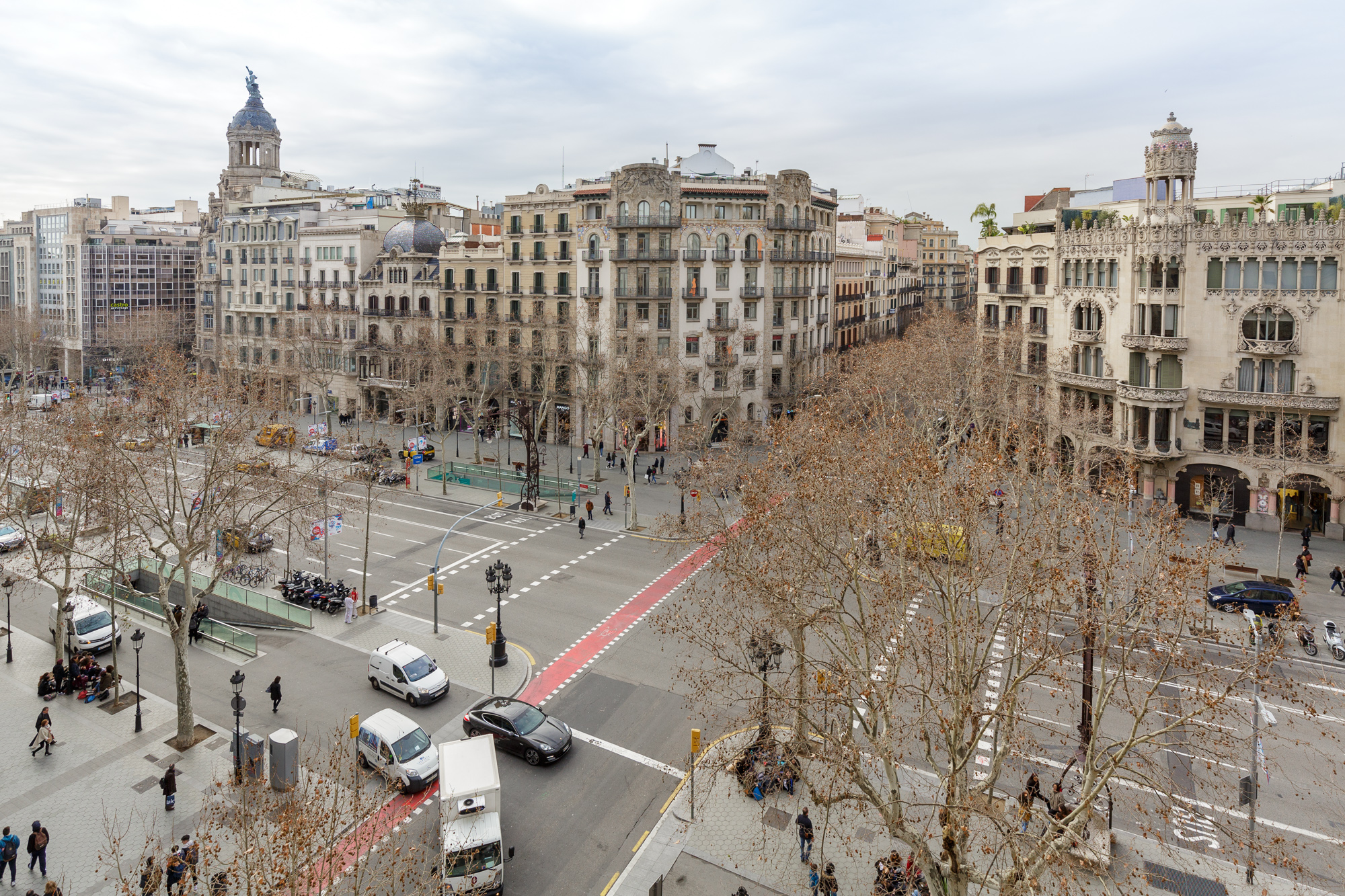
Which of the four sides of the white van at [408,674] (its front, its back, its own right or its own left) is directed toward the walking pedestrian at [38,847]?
right

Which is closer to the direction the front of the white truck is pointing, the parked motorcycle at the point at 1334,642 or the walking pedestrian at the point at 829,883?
the walking pedestrian

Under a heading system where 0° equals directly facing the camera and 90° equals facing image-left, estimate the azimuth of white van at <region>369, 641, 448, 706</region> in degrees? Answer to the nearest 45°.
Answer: approximately 315°

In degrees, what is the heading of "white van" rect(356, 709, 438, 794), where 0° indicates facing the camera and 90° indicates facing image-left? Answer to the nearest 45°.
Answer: approximately 315°

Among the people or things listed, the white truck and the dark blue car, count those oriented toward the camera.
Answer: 1

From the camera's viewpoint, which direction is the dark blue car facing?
to the viewer's left

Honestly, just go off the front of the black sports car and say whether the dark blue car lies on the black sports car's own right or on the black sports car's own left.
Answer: on the black sports car's own left

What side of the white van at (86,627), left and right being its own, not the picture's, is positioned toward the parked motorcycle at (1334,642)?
front

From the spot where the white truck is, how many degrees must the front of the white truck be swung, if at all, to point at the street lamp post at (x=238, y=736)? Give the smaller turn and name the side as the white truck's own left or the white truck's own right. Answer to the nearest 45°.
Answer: approximately 135° to the white truck's own right
